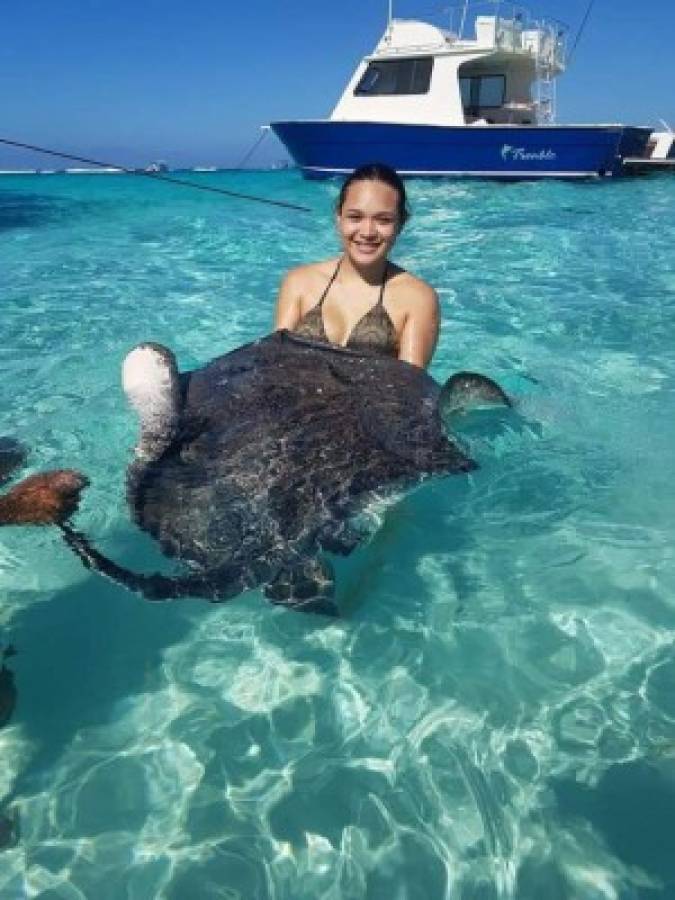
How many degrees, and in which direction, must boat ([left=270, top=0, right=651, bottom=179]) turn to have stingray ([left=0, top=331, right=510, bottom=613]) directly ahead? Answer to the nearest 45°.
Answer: approximately 90° to its left

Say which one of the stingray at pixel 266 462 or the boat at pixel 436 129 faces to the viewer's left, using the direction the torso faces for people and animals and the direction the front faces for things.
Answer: the boat

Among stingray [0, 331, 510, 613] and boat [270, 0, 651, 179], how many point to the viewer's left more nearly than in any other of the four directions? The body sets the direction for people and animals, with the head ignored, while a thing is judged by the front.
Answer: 1

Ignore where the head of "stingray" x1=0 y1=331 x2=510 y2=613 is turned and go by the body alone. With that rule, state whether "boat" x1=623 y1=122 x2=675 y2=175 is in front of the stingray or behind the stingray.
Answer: in front

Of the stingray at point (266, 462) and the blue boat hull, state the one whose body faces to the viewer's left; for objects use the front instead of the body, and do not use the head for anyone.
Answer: the blue boat hull

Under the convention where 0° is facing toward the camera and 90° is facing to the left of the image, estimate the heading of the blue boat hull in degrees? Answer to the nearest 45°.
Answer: approximately 90°

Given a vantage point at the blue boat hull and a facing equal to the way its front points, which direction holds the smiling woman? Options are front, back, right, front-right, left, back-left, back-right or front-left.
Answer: left

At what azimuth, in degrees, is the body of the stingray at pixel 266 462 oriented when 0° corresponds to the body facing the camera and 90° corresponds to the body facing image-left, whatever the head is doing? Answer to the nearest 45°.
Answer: approximately 180°

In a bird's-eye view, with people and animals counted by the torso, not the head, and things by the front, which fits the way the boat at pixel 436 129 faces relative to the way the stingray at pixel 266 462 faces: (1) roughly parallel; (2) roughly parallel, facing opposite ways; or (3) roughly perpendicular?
roughly perpendicular

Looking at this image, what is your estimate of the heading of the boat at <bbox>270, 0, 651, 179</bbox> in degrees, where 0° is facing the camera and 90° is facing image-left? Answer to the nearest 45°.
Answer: approximately 90°
